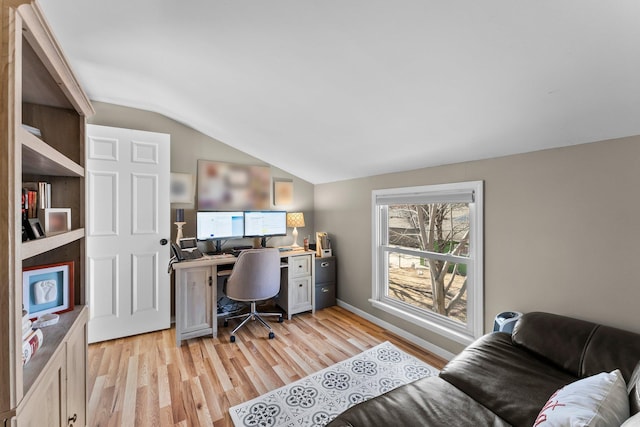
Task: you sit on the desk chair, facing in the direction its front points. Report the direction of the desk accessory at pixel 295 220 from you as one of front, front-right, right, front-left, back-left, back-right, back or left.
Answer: right

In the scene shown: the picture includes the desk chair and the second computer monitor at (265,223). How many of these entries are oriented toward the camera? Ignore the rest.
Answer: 1

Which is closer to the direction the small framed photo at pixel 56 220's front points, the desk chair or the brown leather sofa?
the brown leather sofa

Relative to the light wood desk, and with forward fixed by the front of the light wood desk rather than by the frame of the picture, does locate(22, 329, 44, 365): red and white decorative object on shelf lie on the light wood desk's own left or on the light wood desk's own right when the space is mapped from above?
on the light wood desk's own right

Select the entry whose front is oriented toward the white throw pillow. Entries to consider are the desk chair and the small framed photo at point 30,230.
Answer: the small framed photo

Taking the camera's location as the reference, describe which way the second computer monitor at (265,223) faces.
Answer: facing the viewer

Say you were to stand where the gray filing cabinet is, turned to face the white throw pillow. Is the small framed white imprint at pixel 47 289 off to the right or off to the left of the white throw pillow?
right

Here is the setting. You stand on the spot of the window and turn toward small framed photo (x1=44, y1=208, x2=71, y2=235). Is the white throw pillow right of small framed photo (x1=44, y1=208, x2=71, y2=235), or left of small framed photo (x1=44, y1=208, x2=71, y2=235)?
left

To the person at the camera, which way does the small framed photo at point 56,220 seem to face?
facing the viewer and to the right of the viewer

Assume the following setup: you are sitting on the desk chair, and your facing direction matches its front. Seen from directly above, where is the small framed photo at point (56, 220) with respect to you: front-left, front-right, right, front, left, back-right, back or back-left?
left

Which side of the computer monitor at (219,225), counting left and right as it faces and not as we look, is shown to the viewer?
front

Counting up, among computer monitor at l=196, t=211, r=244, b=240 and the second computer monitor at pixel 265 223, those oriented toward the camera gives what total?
2
